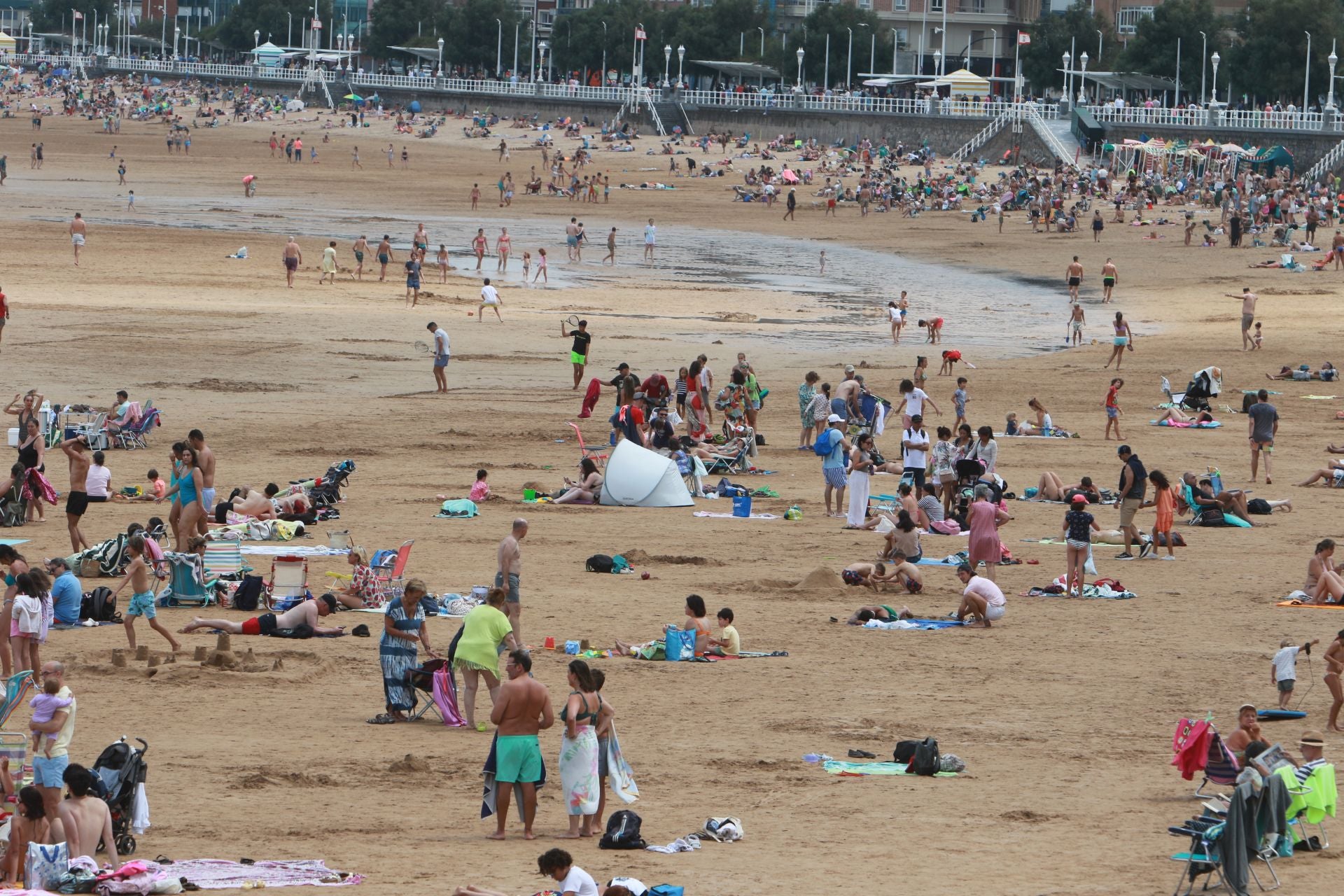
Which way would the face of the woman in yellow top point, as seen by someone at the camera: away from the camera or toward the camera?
away from the camera

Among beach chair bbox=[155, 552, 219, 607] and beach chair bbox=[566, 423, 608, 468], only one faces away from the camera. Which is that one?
beach chair bbox=[155, 552, 219, 607]
